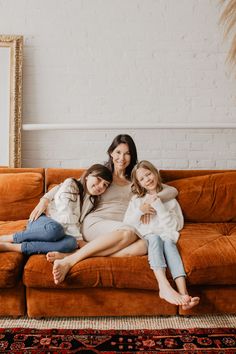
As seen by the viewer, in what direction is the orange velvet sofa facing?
toward the camera

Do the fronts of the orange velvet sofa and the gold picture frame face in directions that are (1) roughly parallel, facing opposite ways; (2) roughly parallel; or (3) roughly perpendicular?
roughly parallel

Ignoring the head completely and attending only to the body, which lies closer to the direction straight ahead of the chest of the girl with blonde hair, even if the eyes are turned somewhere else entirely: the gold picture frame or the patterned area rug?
the patterned area rug

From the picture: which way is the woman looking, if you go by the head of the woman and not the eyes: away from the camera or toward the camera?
toward the camera

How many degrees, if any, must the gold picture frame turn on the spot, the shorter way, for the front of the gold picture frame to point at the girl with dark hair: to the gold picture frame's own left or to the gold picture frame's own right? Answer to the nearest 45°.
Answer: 0° — it already faces them

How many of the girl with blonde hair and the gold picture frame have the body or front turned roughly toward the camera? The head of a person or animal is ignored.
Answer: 2

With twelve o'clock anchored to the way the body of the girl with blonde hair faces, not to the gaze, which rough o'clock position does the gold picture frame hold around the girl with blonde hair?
The gold picture frame is roughly at 4 o'clock from the girl with blonde hair.

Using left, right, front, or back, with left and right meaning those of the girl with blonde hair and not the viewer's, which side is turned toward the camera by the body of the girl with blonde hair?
front
